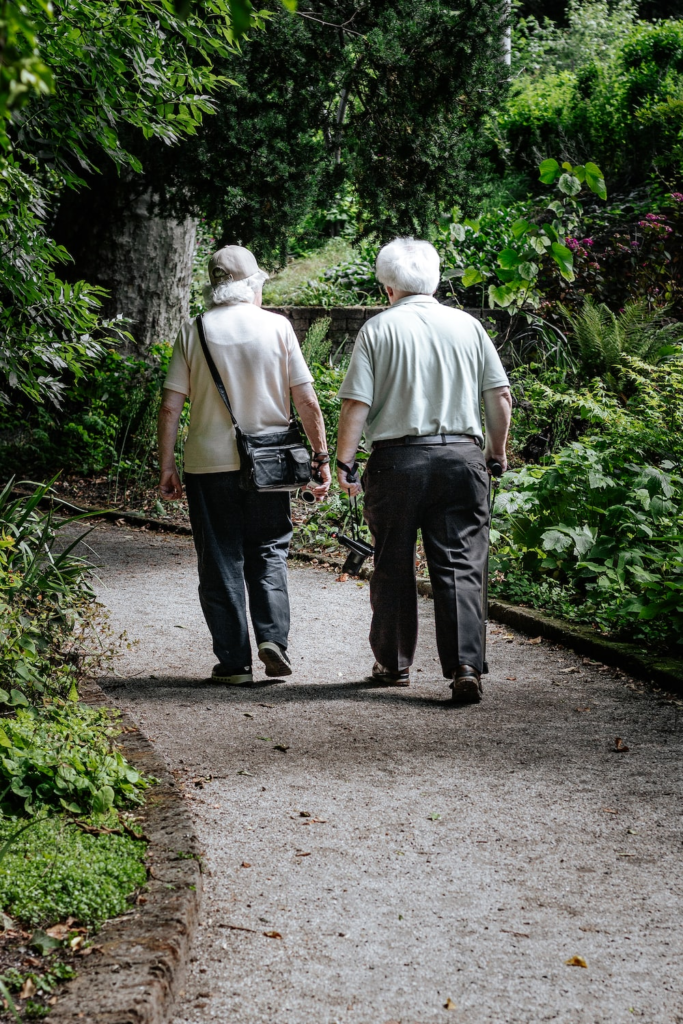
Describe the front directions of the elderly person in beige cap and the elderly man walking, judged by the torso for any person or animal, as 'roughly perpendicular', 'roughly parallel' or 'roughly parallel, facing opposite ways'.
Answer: roughly parallel

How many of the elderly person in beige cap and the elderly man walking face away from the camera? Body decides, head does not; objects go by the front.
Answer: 2

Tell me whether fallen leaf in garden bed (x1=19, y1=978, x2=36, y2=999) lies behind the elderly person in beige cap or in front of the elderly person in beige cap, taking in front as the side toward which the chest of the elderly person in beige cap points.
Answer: behind

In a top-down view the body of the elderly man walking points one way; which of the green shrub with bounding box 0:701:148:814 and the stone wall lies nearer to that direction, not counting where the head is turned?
the stone wall

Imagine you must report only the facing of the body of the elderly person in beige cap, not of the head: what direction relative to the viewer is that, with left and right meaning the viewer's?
facing away from the viewer

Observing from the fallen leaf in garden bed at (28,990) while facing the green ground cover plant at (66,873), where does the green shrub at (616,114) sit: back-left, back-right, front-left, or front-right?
front-right

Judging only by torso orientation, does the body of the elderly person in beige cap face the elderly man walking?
no

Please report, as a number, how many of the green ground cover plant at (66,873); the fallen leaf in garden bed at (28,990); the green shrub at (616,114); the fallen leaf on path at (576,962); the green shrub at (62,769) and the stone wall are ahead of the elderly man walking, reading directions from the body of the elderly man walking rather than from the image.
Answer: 2

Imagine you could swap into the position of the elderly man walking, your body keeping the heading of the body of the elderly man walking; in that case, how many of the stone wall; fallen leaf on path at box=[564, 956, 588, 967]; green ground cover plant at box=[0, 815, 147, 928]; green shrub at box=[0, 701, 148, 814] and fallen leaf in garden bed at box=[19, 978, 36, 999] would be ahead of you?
1

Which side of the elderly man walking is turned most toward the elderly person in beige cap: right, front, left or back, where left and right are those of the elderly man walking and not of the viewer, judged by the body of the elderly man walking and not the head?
left

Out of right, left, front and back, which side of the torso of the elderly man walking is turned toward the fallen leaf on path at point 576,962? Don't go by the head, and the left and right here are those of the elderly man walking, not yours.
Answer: back

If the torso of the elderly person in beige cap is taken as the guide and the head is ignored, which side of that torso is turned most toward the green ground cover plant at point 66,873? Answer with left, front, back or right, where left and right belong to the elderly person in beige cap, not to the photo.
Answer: back

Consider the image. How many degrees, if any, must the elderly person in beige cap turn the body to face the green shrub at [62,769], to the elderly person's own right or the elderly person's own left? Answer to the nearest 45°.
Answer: approximately 180°

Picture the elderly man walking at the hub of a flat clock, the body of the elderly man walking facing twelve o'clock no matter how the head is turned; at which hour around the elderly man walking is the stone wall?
The stone wall is roughly at 12 o'clock from the elderly man walking.

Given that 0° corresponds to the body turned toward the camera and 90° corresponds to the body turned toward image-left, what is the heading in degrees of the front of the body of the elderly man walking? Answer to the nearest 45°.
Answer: approximately 180°
